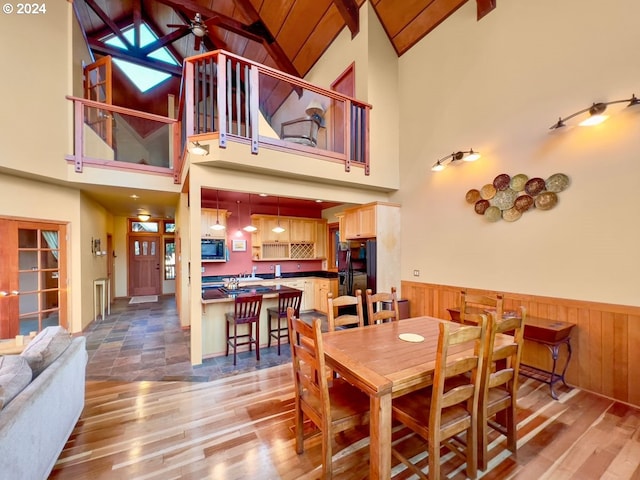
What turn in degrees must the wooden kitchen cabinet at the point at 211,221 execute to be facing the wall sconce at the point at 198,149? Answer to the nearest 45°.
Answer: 0° — it already faces it

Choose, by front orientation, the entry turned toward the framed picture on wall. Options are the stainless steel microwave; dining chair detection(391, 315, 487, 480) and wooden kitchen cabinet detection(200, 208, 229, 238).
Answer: the dining chair

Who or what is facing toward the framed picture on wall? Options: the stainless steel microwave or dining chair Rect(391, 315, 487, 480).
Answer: the dining chair

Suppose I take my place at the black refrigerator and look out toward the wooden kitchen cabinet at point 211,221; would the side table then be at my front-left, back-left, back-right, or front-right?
back-left

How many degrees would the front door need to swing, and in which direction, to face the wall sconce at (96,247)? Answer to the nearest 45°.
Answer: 0° — it already faces it

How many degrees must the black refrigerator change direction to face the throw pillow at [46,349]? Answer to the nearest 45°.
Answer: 0° — it already faces it

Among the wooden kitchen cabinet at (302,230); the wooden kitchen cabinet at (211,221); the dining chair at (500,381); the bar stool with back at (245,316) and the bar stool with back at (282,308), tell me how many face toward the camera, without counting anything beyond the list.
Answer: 2

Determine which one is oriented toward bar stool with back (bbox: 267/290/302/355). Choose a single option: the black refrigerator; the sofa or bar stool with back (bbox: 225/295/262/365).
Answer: the black refrigerator

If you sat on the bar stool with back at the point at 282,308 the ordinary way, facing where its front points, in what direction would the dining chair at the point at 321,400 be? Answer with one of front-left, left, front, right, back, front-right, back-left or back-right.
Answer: back-left

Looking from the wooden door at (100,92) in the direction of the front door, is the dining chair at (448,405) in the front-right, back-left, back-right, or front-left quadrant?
back-right

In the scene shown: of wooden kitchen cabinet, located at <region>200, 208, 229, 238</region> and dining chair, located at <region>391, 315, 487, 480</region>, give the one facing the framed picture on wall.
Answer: the dining chair
